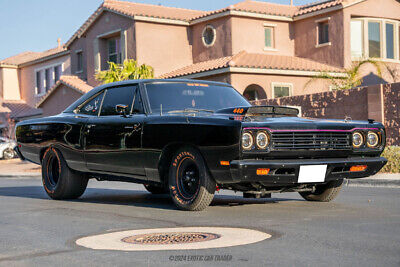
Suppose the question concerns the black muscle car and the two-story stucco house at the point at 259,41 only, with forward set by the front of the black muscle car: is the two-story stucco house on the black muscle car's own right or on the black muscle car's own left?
on the black muscle car's own left

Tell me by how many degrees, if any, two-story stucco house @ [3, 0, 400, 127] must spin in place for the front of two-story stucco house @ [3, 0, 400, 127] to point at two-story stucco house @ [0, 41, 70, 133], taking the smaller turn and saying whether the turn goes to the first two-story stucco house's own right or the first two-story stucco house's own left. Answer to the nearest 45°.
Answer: approximately 90° to the first two-story stucco house's own right

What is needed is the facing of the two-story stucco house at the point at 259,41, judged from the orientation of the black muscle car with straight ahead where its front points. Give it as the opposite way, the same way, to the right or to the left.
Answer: to the right

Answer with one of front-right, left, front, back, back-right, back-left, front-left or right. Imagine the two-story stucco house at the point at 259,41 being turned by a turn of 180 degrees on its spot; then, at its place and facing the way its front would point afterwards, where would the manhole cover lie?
back-right

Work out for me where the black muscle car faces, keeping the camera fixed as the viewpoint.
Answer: facing the viewer and to the right of the viewer

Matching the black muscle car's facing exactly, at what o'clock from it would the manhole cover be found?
The manhole cover is roughly at 2 o'clock from the black muscle car.

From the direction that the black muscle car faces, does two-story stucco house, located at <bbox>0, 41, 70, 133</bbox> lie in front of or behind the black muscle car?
behind

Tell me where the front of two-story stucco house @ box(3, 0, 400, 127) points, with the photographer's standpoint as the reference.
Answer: facing the viewer and to the left of the viewer

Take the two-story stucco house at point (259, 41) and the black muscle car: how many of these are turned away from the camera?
0

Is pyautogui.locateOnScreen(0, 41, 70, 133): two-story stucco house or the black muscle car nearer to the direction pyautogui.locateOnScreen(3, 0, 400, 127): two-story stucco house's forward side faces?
the black muscle car
